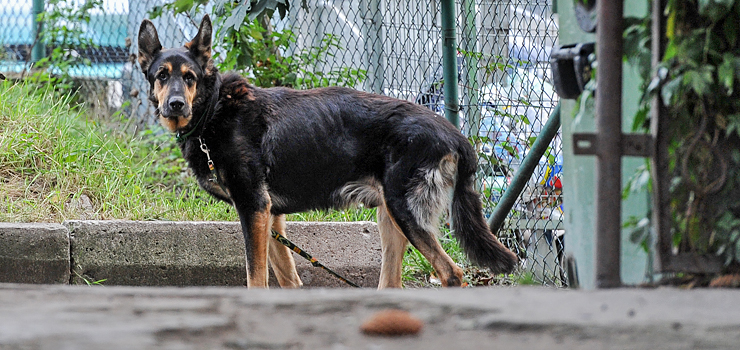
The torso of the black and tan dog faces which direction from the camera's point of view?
to the viewer's left

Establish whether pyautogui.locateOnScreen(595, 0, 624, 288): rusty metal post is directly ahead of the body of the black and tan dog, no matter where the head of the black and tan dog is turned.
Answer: no

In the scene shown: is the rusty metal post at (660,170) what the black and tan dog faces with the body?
no

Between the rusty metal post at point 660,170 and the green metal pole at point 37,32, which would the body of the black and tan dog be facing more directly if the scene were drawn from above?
the green metal pole

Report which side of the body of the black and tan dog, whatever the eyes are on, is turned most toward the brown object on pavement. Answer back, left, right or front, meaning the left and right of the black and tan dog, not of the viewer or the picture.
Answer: left

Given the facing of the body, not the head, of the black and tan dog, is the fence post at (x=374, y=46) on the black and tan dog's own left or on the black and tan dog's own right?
on the black and tan dog's own right

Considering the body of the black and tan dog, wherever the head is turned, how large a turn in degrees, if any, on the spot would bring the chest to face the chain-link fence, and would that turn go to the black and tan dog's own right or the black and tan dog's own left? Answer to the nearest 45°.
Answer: approximately 135° to the black and tan dog's own right

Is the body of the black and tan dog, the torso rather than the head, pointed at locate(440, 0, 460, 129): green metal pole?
no

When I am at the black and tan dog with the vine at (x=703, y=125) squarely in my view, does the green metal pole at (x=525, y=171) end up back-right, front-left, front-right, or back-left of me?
front-left

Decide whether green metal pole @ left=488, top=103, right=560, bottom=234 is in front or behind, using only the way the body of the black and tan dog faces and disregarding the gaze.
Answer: behind

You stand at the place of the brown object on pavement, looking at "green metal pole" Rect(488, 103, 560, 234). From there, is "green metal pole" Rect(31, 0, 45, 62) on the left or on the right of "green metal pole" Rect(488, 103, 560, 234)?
left

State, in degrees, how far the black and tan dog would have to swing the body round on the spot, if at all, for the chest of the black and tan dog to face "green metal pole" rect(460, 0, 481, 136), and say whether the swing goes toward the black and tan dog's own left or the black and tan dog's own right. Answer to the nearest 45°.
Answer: approximately 135° to the black and tan dog's own right
